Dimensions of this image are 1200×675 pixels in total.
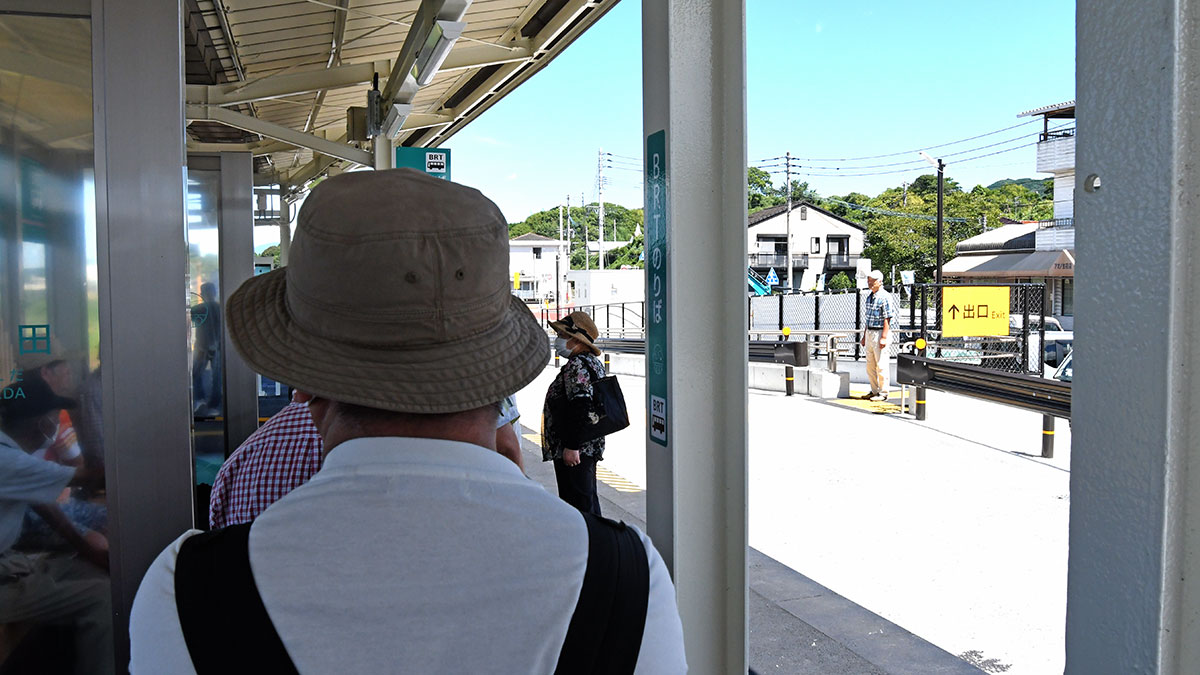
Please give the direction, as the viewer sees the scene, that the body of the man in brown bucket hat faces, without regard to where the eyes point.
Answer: away from the camera

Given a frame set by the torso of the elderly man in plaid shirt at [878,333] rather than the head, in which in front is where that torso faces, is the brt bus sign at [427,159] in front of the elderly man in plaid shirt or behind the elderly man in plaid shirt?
in front

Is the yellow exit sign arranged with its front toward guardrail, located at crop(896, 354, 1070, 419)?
yes

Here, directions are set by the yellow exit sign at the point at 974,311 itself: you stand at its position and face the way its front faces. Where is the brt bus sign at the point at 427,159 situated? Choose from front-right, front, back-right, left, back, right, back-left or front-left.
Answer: front-right

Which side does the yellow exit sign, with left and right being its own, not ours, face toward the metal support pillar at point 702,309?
front

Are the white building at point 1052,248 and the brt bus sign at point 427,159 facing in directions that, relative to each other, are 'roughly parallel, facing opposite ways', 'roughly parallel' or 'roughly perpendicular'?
roughly perpendicular

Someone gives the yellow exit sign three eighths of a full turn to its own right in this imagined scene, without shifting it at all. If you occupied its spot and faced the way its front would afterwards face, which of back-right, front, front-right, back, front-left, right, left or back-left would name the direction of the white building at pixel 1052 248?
front-right

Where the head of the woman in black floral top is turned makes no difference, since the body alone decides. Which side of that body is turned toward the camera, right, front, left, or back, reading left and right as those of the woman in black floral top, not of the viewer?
left

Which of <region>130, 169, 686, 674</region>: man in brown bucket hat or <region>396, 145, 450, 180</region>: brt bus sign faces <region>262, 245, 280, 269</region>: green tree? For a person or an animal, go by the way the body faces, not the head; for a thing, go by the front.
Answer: the man in brown bucket hat

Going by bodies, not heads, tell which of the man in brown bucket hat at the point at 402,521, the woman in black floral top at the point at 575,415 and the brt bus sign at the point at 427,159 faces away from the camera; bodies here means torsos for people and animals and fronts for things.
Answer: the man in brown bucket hat

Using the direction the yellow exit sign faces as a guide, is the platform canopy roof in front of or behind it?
in front

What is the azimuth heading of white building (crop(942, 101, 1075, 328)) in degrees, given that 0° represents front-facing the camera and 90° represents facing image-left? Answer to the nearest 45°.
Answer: approximately 45°

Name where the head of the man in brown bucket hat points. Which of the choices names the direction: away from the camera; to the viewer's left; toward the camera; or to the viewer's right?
away from the camera

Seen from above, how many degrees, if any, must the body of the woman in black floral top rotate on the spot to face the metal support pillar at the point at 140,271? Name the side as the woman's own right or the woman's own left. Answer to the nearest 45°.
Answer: approximately 90° to the woman's own left
